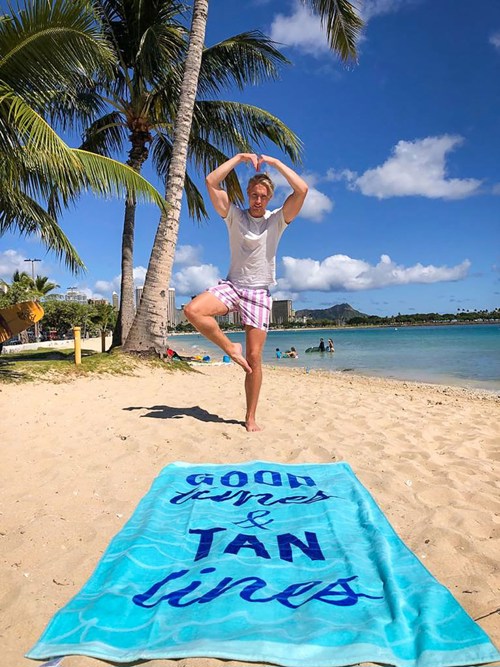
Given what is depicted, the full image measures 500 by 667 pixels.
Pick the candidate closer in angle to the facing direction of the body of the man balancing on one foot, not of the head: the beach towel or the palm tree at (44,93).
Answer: the beach towel

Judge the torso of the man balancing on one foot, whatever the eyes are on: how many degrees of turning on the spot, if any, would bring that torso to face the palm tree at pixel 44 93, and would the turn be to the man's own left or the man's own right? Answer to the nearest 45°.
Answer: approximately 135° to the man's own right

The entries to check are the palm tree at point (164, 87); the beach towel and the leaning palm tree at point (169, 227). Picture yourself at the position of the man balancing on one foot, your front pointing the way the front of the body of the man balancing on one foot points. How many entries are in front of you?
1

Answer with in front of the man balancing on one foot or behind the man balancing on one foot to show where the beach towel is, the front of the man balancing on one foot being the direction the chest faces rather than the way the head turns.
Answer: in front

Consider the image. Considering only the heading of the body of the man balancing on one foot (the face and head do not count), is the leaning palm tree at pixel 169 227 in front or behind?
behind

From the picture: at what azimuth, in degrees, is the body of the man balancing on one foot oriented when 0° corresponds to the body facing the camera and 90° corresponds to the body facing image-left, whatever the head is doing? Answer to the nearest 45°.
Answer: approximately 0°

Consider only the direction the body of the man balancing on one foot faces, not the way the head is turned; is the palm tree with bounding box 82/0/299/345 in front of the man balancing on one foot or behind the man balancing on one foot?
behind
